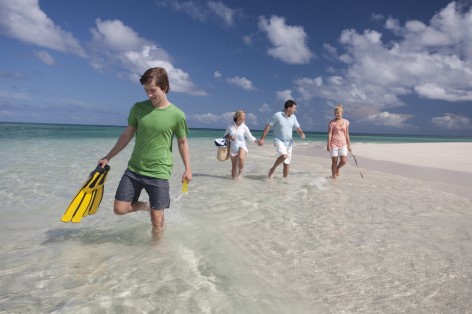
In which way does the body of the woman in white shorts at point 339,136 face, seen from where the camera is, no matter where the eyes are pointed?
toward the camera

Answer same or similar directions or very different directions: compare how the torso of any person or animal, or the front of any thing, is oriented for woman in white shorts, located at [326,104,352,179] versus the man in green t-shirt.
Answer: same or similar directions

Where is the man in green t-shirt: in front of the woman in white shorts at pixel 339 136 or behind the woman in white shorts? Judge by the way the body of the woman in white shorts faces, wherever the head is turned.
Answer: in front

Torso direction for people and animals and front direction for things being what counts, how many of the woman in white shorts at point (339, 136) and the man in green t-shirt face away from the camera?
0

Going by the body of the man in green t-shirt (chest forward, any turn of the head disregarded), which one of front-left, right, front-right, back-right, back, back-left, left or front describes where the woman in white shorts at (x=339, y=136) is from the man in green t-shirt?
back

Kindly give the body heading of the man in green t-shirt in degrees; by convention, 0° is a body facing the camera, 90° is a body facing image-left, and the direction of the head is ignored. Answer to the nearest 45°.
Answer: approximately 45°
